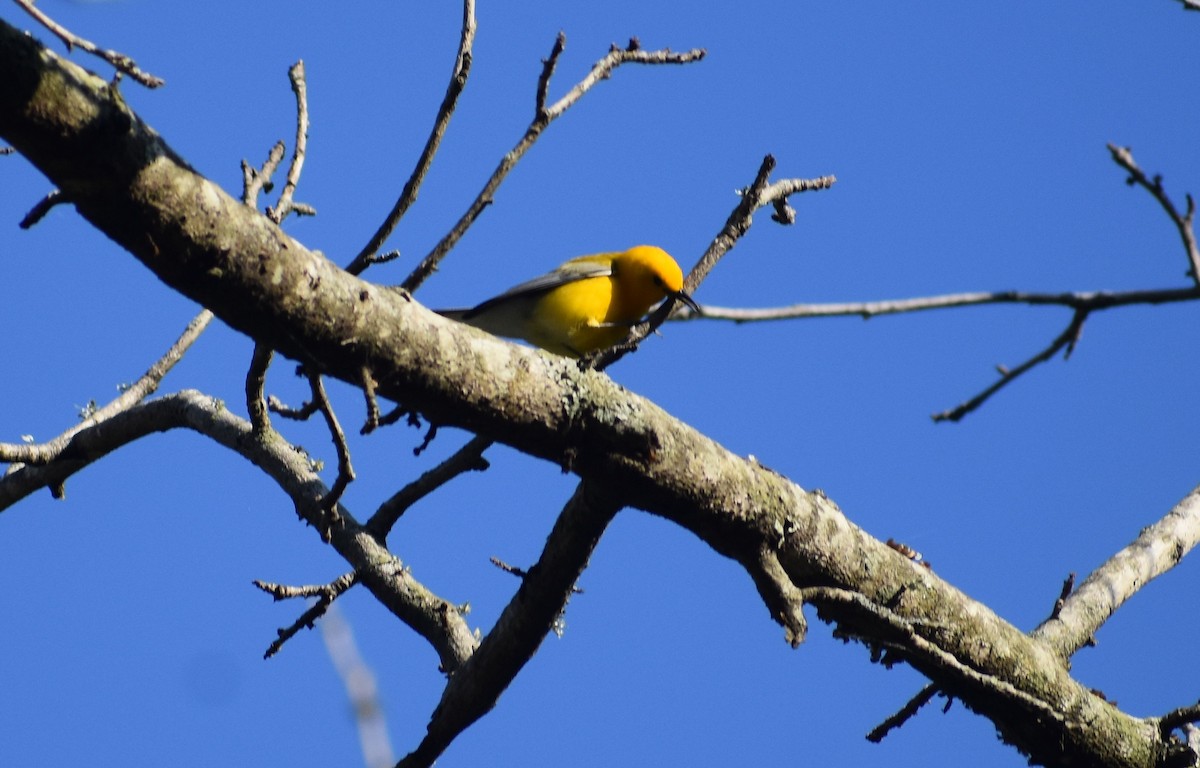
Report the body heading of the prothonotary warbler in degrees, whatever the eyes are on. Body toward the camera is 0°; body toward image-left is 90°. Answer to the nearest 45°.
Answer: approximately 270°

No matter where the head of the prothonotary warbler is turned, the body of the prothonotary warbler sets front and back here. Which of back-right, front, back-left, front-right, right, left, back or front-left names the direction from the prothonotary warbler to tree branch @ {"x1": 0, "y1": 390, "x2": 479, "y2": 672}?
back-right
